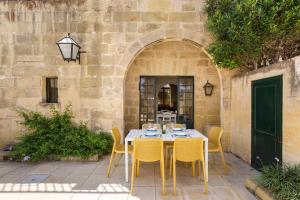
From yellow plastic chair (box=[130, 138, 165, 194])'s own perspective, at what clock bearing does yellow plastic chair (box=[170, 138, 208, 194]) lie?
yellow plastic chair (box=[170, 138, 208, 194]) is roughly at 3 o'clock from yellow plastic chair (box=[130, 138, 165, 194]).

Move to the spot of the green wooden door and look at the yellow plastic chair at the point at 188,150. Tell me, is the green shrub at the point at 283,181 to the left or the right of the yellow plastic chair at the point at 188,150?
left

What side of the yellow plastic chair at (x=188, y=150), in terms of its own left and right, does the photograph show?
back

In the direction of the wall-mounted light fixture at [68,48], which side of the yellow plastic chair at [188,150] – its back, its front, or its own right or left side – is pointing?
left

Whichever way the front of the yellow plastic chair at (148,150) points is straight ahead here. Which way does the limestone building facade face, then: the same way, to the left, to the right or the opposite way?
the opposite way

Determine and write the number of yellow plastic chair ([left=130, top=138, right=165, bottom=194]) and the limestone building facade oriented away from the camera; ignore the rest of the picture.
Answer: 1

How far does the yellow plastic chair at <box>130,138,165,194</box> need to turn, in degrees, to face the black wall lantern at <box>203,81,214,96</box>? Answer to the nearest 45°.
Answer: approximately 45° to its right

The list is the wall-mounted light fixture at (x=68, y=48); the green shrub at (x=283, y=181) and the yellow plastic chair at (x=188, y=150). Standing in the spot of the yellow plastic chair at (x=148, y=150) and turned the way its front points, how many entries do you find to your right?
2

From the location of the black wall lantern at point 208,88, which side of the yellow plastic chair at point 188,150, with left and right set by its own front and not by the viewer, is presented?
front

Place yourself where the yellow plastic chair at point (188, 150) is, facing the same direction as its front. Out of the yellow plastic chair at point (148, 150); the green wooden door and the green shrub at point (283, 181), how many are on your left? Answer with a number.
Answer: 1

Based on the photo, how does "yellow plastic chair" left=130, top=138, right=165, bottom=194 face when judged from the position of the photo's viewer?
facing away from the viewer

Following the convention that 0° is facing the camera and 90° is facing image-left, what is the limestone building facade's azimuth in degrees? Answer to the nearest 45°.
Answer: approximately 0°

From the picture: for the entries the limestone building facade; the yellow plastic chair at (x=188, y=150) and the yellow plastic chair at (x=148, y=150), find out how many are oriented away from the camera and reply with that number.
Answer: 2

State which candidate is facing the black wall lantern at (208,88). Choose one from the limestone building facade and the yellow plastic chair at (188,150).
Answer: the yellow plastic chair

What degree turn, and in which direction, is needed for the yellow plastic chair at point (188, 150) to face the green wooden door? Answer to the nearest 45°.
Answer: approximately 45° to its right

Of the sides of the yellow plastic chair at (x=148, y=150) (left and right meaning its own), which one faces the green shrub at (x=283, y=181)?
right

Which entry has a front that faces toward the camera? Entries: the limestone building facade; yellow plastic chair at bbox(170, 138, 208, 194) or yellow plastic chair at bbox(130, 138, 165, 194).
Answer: the limestone building facade

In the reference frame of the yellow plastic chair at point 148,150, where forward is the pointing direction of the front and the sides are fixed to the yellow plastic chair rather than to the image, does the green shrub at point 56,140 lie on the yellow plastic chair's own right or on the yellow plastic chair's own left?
on the yellow plastic chair's own left
